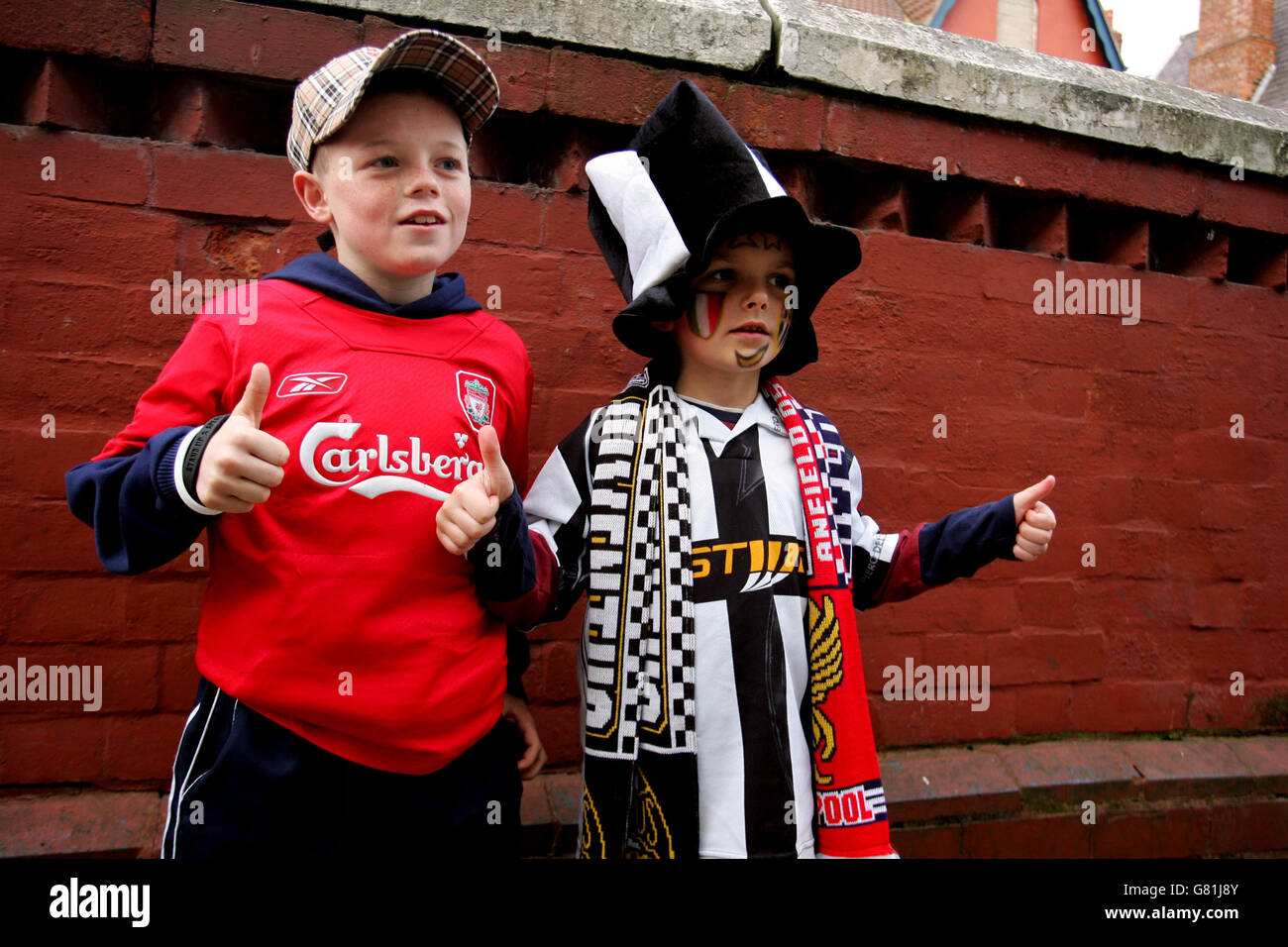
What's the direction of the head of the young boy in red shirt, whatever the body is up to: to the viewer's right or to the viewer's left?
to the viewer's right

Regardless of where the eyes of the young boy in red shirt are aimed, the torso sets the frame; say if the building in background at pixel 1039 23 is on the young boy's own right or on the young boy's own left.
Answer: on the young boy's own left

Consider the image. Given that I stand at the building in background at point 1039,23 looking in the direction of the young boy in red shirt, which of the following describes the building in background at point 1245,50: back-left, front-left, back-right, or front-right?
back-left

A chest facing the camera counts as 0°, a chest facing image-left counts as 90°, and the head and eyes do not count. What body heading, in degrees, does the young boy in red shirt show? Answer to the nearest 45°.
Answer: approximately 315°

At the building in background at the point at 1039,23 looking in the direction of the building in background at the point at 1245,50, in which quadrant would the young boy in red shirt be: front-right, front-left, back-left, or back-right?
back-right

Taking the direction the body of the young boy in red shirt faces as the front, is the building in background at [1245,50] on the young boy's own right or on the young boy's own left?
on the young boy's own left
